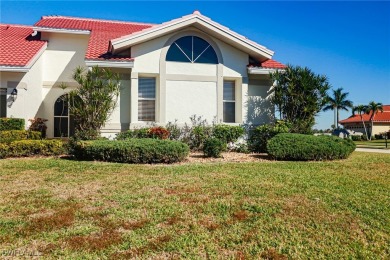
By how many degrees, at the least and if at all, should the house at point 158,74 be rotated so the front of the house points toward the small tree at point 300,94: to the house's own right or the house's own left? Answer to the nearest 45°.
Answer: approximately 90° to the house's own left

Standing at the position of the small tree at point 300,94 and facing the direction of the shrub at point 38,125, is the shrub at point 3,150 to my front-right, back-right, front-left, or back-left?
front-left

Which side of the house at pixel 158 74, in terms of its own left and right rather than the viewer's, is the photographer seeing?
front

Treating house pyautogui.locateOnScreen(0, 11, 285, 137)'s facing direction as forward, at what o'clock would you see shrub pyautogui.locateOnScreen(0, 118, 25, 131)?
The shrub is roughly at 3 o'clock from the house.

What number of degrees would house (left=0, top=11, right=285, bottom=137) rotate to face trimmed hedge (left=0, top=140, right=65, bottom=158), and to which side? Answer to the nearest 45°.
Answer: approximately 45° to its right

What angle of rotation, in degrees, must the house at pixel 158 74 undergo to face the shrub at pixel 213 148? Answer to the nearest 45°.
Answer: approximately 45° to its left

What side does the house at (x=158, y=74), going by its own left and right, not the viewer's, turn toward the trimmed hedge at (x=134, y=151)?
front

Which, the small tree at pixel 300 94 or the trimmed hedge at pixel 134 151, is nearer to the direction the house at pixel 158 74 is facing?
the trimmed hedge

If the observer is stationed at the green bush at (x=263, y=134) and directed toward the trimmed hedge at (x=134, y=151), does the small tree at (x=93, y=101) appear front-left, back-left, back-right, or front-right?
front-right
